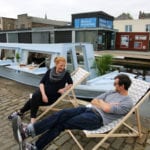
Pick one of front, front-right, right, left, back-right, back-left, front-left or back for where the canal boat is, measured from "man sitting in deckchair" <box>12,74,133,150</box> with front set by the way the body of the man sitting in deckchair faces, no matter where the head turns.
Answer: right

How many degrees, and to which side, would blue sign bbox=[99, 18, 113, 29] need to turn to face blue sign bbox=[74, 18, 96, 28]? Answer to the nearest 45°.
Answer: approximately 90° to its right

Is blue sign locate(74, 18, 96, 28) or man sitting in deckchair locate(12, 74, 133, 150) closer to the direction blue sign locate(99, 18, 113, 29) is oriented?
the man sitting in deckchair

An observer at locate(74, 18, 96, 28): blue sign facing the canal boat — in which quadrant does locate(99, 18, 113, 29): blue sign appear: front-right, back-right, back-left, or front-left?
back-left

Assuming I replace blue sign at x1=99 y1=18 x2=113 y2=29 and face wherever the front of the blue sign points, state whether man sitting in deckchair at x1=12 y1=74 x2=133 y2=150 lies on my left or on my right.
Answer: on my right

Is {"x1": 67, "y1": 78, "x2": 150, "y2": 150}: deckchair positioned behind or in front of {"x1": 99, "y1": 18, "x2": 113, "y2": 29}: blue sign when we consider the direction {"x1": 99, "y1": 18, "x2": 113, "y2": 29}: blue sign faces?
in front

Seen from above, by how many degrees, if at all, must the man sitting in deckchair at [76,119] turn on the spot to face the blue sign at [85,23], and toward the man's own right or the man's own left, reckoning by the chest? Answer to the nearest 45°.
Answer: approximately 90° to the man's own right

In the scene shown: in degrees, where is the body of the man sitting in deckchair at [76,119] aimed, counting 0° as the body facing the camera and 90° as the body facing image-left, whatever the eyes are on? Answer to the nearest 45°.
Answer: approximately 90°

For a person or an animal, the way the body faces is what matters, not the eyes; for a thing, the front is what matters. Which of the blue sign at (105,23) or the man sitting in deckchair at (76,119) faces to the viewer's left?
the man sitting in deckchair

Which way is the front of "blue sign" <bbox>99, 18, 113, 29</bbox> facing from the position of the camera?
facing the viewer and to the right of the viewer

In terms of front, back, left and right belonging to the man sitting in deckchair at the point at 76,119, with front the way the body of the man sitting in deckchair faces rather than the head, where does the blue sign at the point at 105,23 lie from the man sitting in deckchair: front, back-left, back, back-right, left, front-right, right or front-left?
right

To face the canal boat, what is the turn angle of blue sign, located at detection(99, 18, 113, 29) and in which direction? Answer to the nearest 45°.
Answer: approximately 45° to its right
